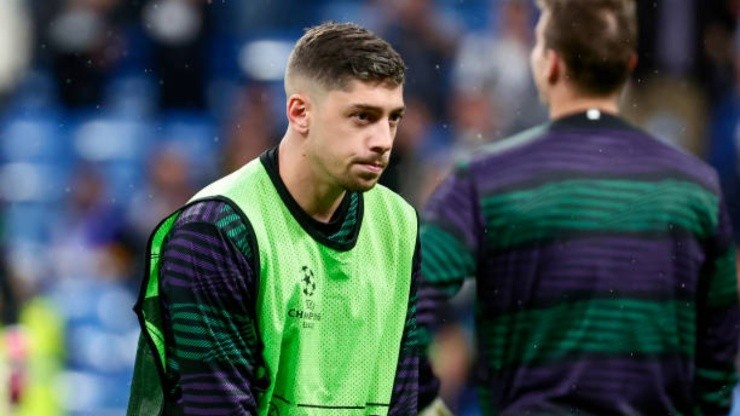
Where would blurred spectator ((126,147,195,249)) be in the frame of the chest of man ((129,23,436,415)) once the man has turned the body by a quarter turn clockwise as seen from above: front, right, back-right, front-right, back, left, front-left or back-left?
back-right

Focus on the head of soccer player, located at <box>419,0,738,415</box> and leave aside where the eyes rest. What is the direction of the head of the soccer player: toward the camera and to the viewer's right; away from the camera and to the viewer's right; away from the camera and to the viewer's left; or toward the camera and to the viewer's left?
away from the camera and to the viewer's left

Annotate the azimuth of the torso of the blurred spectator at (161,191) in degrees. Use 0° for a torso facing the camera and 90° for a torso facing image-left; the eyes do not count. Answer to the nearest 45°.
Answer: approximately 0°

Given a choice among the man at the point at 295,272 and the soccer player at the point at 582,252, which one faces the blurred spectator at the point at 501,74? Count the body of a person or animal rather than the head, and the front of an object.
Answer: the soccer player

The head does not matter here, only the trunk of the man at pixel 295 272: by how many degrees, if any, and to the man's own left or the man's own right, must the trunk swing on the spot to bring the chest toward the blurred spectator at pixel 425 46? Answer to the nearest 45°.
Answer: approximately 135° to the man's own left

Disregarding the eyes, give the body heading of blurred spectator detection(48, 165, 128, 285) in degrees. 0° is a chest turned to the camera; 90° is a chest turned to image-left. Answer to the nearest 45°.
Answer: approximately 0°

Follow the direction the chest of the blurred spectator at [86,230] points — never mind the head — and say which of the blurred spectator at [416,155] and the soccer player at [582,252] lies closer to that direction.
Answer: the soccer player

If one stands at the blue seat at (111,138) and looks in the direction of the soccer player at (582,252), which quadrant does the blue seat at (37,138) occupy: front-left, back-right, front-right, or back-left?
back-right

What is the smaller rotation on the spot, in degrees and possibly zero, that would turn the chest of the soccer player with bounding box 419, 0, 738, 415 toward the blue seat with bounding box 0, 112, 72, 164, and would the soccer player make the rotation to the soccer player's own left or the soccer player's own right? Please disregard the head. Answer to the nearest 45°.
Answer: approximately 45° to the soccer player's own left

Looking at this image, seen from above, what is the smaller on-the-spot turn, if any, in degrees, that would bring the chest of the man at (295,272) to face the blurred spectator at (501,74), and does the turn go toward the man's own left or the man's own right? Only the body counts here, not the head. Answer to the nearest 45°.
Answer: approximately 135° to the man's own left

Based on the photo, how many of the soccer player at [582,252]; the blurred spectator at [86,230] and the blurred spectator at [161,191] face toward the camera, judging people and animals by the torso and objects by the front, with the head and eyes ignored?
2

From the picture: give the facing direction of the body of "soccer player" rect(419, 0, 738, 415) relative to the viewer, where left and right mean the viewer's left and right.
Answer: facing away from the viewer

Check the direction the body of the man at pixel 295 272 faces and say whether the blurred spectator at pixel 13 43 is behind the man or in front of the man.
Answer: behind
